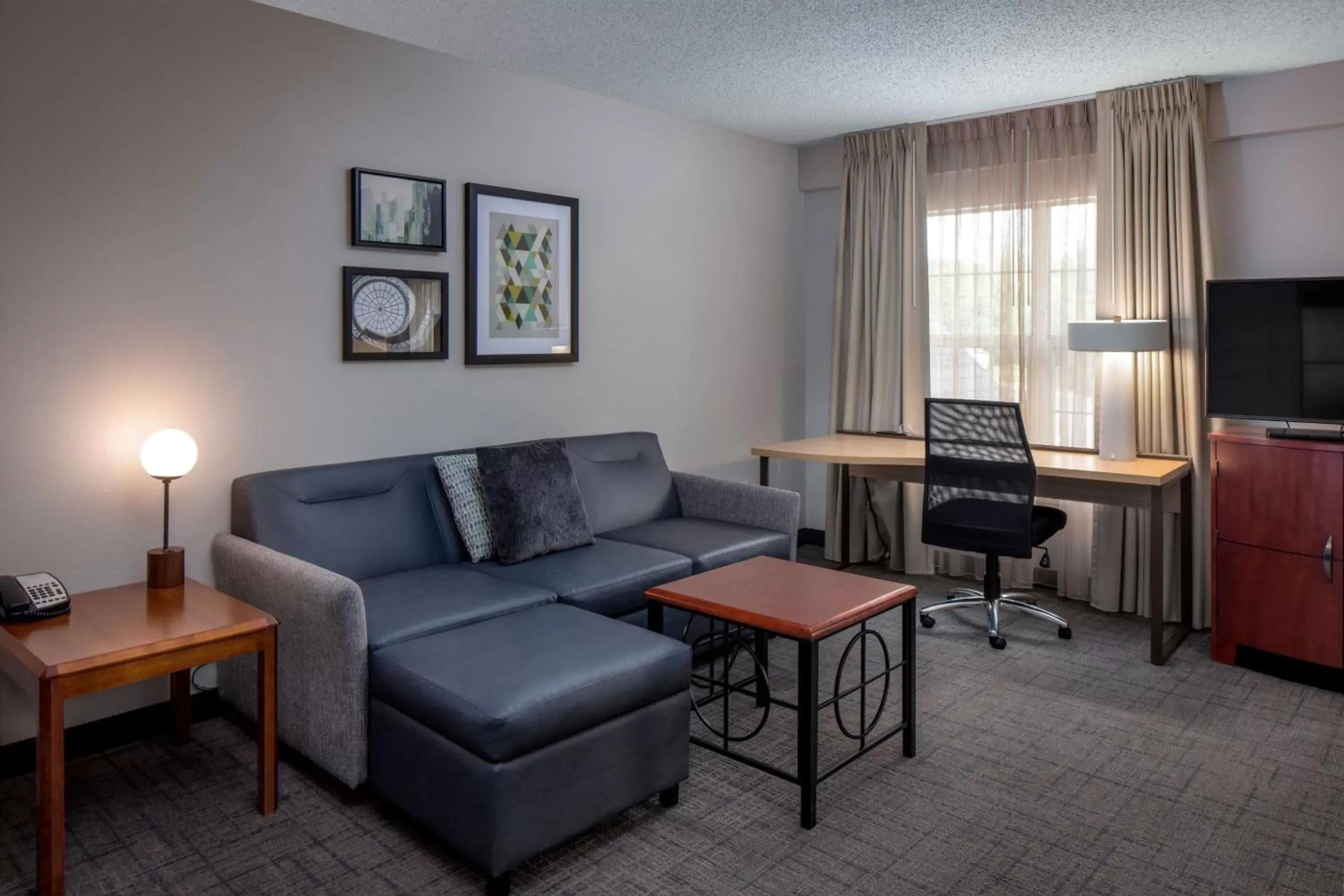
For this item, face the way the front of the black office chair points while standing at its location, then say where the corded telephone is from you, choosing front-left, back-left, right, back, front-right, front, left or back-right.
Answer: back

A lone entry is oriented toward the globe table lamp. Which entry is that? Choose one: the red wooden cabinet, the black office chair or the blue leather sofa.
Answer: the red wooden cabinet

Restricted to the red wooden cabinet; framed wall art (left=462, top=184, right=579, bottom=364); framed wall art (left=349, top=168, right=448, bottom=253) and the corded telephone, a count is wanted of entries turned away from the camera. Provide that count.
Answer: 0

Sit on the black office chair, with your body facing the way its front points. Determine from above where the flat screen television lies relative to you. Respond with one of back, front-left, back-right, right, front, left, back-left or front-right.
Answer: front-right

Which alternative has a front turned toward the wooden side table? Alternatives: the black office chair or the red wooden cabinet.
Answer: the red wooden cabinet

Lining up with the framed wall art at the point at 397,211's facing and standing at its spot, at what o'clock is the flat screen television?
The flat screen television is roughly at 11 o'clock from the framed wall art.

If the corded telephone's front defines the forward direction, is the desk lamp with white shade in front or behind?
in front

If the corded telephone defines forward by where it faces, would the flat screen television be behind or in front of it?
in front

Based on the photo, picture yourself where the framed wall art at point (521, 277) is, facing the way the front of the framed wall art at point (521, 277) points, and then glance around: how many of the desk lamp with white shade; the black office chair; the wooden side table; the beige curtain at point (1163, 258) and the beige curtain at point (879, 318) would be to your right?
1

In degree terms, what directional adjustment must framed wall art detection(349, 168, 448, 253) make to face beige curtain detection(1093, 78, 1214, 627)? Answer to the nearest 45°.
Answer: approximately 45° to its left

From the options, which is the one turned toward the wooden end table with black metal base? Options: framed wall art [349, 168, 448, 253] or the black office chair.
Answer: the framed wall art

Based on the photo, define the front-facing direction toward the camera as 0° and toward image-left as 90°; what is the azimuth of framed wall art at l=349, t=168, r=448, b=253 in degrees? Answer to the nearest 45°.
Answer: approximately 315°

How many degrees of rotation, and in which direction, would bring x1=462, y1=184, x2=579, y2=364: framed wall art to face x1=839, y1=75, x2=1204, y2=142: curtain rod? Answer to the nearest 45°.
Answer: approximately 45° to its left

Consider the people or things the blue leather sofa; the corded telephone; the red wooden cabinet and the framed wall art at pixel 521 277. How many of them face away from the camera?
0

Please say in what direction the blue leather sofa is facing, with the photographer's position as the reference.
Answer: facing the viewer and to the right of the viewer

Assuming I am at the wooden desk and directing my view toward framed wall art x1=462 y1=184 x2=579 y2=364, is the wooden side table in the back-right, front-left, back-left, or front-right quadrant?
front-left

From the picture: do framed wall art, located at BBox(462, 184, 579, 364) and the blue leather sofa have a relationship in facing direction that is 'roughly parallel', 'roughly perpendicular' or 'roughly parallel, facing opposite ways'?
roughly parallel

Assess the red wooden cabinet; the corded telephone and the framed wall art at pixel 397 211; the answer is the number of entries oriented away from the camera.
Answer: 0

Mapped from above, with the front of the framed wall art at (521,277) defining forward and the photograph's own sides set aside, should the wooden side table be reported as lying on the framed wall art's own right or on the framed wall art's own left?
on the framed wall art's own right

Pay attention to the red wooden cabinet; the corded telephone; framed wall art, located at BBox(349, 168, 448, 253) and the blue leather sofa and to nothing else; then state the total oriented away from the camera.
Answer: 0
